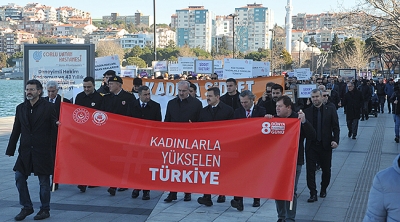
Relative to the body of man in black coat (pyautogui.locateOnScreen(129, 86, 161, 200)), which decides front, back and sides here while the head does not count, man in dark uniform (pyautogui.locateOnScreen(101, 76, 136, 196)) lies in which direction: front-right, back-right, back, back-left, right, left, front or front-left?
back-right

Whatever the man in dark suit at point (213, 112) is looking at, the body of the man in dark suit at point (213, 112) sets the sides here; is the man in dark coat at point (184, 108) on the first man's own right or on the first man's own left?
on the first man's own right

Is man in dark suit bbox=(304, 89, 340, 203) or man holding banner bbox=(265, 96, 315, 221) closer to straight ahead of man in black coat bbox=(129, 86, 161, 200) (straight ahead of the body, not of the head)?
the man holding banner

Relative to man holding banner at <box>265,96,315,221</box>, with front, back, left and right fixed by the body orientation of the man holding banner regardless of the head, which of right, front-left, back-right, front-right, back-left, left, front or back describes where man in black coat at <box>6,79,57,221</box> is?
front-right

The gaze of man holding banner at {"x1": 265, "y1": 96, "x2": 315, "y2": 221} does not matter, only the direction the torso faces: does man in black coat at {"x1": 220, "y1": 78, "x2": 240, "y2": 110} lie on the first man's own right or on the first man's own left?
on the first man's own right

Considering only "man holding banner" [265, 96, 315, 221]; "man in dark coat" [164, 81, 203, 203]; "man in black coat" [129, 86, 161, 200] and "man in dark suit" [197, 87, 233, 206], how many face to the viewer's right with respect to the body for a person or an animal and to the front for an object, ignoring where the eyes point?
0

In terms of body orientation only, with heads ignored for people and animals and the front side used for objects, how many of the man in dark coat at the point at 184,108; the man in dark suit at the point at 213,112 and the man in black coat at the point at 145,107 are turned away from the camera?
0

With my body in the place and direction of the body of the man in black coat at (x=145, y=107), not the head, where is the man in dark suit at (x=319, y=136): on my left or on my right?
on my left

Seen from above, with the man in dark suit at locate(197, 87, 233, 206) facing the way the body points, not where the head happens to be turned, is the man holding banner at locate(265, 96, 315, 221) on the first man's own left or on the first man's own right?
on the first man's own left

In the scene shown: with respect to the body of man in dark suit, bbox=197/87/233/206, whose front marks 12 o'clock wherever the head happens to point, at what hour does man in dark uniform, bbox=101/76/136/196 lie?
man in dark uniform, bbox=101/76/136/196 is roughly at 3 o'clock from man in dark suit, bbox=197/87/233/206.

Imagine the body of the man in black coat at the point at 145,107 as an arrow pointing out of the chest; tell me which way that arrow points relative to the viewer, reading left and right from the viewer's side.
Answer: facing the viewer

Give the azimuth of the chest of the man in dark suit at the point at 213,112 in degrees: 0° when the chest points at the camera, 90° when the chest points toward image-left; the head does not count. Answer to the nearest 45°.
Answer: approximately 45°

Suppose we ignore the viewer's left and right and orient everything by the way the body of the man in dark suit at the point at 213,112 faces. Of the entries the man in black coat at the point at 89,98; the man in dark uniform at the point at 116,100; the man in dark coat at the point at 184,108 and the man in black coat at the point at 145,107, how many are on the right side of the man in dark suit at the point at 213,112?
4

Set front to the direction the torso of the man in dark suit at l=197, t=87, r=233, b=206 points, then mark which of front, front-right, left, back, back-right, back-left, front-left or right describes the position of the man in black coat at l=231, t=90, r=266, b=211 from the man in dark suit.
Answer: left

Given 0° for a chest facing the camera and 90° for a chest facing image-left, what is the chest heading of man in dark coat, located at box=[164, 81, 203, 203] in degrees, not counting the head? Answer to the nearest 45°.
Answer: approximately 45°

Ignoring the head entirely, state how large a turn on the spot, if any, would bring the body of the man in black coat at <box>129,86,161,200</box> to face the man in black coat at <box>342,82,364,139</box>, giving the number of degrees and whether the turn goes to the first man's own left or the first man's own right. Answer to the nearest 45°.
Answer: approximately 135° to the first man's own left

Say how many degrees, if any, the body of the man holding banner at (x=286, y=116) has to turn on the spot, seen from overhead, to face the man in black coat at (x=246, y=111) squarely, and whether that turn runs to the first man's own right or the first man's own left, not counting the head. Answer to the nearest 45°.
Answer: approximately 90° to the first man's own right

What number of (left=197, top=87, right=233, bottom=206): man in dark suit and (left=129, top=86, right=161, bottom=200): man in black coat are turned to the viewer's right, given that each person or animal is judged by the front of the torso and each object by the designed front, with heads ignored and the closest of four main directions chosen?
0

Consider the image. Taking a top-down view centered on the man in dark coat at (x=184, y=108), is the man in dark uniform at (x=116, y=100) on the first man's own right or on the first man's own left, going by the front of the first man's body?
on the first man's own right

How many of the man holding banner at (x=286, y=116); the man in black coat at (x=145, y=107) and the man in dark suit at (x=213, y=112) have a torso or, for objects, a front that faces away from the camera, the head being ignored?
0

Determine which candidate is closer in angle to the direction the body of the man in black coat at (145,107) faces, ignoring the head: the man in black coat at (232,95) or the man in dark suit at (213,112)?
the man in dark suit
